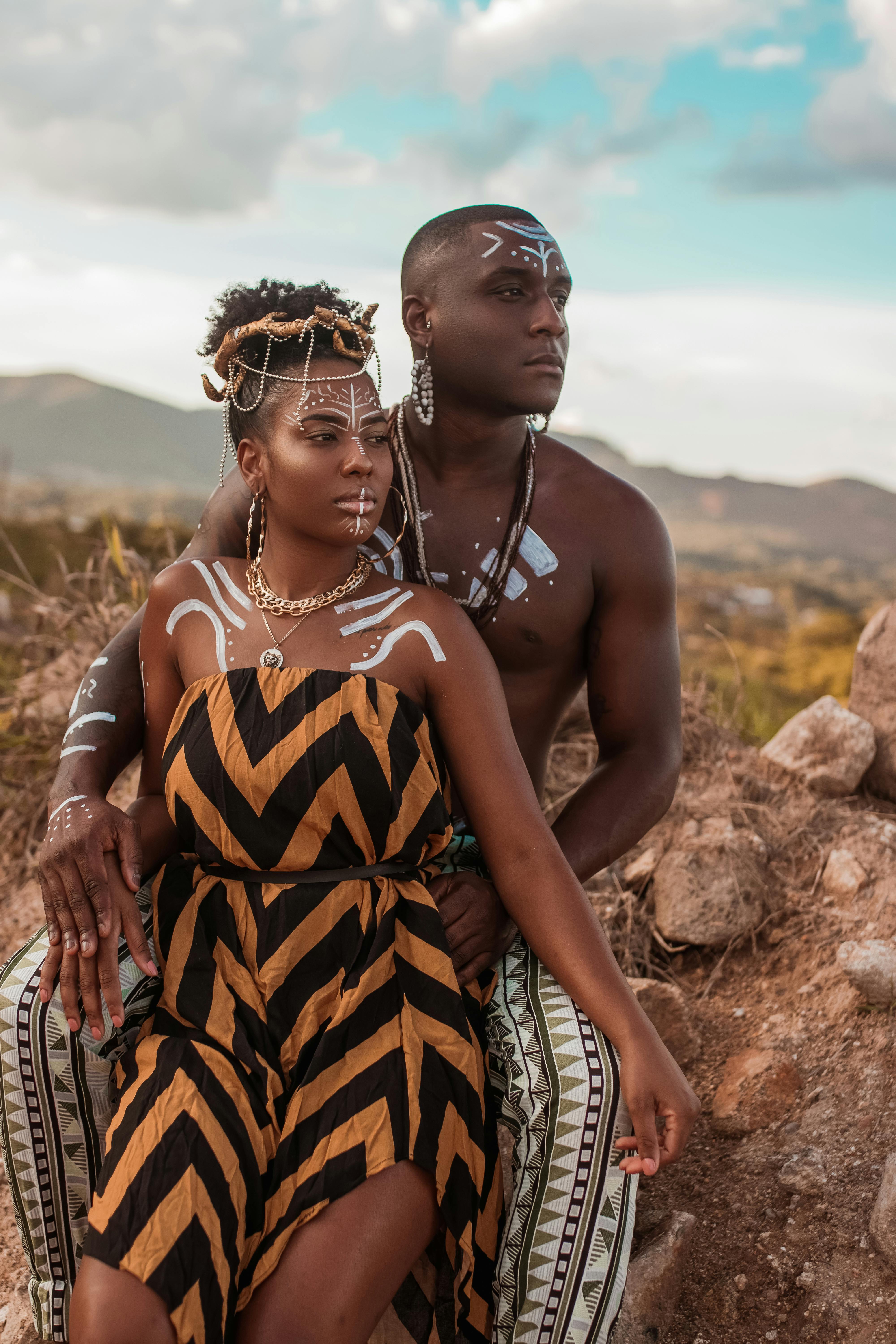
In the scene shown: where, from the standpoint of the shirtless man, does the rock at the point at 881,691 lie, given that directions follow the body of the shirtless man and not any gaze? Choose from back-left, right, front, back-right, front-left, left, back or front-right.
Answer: back-left

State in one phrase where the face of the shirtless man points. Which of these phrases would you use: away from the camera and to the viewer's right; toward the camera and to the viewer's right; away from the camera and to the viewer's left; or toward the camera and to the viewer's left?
toward the camera and to the viewer's right

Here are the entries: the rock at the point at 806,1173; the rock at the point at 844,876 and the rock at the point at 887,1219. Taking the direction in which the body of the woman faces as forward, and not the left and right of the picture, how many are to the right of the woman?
0

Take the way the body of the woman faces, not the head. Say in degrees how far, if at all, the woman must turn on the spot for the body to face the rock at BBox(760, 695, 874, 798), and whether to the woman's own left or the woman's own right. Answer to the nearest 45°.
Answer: approximately 135° to the woman's own left

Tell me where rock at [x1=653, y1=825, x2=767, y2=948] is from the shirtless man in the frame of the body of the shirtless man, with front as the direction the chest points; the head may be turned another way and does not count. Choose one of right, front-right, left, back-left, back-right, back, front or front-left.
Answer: back-left

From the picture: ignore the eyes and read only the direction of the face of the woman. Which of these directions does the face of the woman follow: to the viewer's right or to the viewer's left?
to the viewer's right

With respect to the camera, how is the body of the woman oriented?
toward the camera
